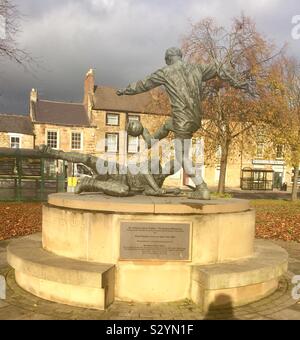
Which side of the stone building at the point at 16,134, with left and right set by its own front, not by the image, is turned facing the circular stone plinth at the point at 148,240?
front

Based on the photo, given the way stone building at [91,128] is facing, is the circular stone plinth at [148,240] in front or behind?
in front

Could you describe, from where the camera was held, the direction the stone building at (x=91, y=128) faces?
facing the viewer

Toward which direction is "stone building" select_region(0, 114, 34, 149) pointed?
toward the camera
